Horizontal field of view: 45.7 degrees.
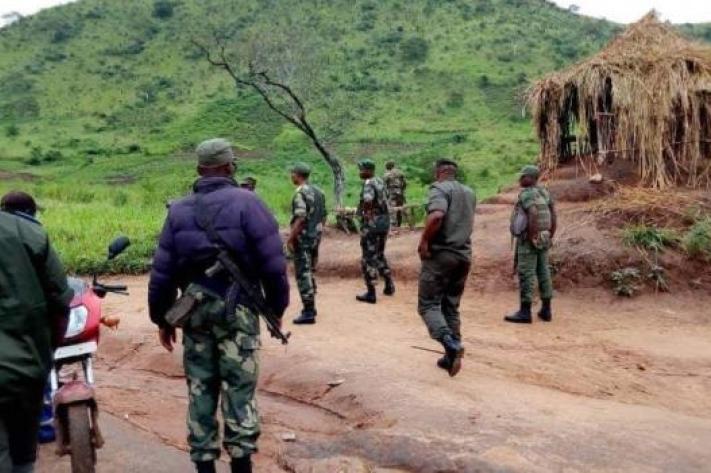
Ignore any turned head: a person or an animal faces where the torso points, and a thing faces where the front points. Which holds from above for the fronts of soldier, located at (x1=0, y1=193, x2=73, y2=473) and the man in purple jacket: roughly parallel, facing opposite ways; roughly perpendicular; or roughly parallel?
roughly parallel

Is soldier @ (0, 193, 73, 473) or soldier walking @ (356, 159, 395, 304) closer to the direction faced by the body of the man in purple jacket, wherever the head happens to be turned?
the soldier walking

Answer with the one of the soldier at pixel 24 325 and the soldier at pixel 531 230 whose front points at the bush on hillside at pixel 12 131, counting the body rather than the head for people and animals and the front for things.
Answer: the soldier at pixel 24 325

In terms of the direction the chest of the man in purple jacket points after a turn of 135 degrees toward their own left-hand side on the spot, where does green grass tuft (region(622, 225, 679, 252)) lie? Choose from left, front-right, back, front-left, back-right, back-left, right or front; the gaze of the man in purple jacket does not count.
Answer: back

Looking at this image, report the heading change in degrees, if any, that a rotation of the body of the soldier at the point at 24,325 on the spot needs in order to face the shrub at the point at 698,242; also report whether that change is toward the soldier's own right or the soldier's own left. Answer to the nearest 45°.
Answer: approximately 45° to the soldier's own right

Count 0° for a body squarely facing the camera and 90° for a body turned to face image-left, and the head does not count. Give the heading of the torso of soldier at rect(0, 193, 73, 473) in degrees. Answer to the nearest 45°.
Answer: approximately 180°

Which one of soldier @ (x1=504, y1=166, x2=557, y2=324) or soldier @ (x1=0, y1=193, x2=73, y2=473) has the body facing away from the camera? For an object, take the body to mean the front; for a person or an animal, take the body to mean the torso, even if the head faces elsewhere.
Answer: soldier @ (x1=0, y1=193, x2=73, y2=473)

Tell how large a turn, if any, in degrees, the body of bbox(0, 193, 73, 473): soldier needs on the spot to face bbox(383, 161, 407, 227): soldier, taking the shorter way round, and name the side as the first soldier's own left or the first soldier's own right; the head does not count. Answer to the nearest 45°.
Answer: approximately 45° to the first soldier's own right

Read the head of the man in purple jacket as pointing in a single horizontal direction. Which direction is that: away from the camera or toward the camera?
away from the camera

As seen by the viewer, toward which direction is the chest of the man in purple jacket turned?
away from the camera

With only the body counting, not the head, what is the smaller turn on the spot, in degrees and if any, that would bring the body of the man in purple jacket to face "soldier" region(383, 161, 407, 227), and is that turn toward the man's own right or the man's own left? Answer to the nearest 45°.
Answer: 0° — they already face them
